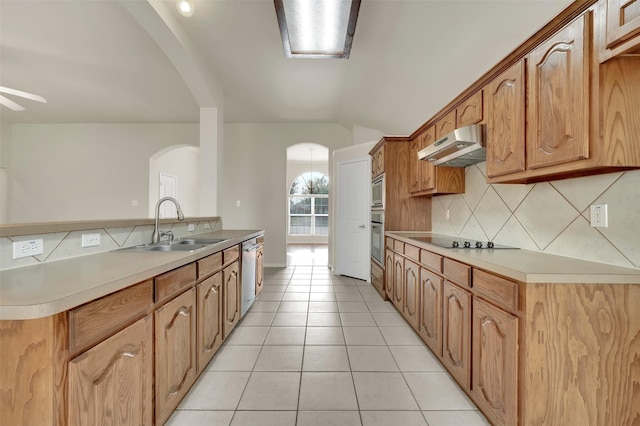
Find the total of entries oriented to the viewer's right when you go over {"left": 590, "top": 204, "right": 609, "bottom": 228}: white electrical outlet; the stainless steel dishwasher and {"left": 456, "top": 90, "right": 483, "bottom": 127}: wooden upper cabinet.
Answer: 1

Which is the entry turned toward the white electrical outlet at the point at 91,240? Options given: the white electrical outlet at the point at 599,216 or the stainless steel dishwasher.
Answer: the white electrical outlet at the point at 599,216

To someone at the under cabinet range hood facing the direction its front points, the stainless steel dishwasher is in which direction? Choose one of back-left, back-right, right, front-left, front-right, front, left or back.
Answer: front-right

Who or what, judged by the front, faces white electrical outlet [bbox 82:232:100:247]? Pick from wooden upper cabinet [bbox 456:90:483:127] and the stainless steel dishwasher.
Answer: the wooden upper cabinet

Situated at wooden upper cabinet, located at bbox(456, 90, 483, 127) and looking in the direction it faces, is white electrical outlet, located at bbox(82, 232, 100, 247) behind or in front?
in front

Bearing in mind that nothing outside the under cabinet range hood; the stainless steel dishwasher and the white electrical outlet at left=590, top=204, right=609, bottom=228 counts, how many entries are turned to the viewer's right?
1

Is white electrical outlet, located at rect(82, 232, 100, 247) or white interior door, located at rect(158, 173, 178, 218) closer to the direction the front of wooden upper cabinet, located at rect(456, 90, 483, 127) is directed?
the white electrical outlet

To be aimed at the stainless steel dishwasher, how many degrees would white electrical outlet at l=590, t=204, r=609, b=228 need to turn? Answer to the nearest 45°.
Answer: approximately 45° to its right

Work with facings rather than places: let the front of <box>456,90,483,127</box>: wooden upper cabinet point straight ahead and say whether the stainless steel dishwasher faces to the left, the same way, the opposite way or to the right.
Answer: the opposite way

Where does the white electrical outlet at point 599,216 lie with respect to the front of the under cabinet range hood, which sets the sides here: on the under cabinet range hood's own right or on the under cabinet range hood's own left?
on the under cabinet range hood's own left

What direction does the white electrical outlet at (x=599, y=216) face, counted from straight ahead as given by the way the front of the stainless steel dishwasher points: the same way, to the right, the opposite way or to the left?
the opposite way

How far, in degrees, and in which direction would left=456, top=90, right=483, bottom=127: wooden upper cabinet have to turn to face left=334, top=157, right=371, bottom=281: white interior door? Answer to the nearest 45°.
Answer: approximately 90° to its right

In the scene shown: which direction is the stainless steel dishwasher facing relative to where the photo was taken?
to the viewer's right
